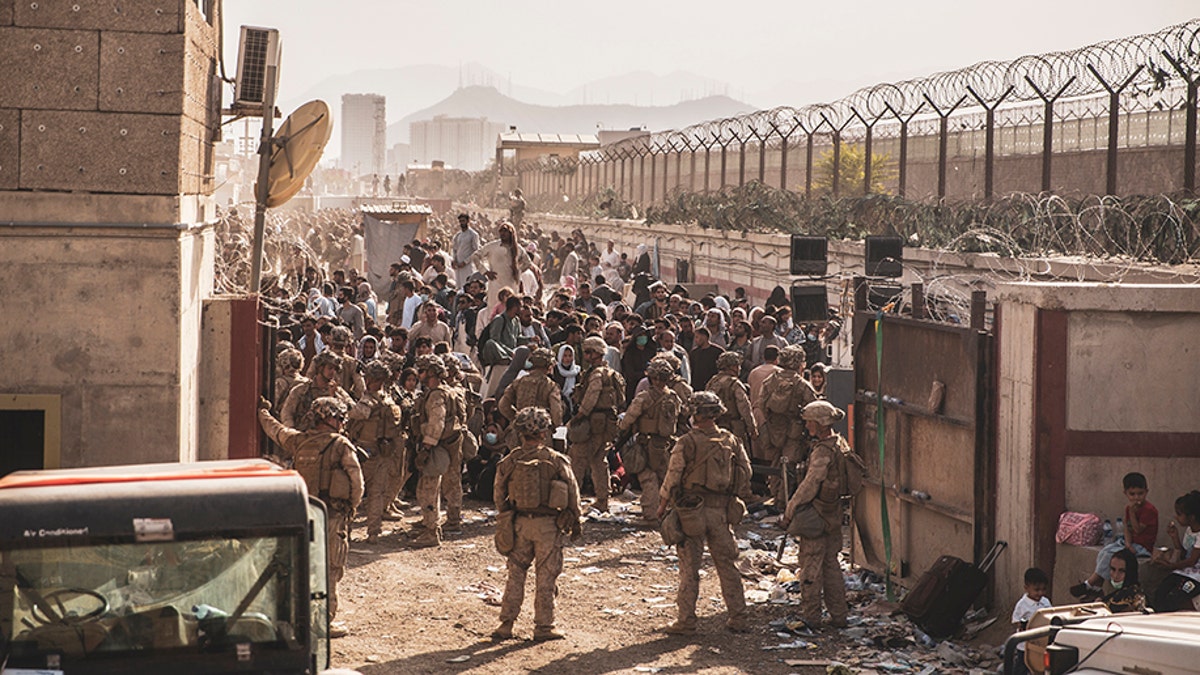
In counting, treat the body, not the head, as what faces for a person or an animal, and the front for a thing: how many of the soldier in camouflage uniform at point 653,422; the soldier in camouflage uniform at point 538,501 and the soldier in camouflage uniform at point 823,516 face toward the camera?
0

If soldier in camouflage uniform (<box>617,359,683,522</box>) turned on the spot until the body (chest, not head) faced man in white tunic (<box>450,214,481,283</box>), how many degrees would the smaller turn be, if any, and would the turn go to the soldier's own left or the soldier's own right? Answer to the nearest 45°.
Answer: approximately 45° to the soldier's own right

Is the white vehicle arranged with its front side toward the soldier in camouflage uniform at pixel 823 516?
no

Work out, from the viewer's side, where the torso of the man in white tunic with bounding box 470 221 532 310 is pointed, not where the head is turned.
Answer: toward the camera

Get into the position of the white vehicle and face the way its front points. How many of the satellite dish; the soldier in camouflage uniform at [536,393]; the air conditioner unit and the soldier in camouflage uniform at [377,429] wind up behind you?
0

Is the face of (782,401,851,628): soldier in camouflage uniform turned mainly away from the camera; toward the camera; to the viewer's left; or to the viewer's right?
to the viewer's left

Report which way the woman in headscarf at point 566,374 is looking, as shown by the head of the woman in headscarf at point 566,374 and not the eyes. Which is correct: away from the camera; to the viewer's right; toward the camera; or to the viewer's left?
toward the camera

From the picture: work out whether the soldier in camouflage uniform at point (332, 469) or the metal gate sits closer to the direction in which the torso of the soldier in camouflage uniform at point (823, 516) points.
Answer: the soldier in camouflage uniform

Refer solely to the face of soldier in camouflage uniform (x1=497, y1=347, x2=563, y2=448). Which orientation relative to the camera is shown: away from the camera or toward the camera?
away from the camera

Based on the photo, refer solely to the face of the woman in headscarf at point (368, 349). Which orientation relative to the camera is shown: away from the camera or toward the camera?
toward the camera

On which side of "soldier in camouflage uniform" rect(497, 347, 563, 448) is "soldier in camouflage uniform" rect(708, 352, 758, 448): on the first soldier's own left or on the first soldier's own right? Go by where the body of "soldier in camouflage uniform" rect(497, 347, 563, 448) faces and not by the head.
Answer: on the first soldier's own right

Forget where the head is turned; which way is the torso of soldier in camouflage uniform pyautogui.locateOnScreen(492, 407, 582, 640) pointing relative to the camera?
away from the camera

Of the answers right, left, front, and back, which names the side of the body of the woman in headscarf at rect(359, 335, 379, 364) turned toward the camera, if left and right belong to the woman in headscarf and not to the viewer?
front

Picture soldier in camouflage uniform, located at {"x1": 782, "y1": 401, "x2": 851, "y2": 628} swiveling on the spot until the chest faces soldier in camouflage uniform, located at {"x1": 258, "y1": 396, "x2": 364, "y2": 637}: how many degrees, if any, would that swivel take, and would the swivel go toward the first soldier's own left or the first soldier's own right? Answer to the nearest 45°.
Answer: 0° — they already face them

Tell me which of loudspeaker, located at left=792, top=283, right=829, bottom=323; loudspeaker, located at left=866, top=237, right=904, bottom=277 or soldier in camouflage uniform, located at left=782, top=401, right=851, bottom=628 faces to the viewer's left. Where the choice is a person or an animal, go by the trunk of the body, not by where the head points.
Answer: the soldier in camouflage uniform

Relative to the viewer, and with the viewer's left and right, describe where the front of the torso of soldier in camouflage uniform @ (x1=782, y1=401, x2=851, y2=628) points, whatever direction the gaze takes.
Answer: facing to the left of the viewer
